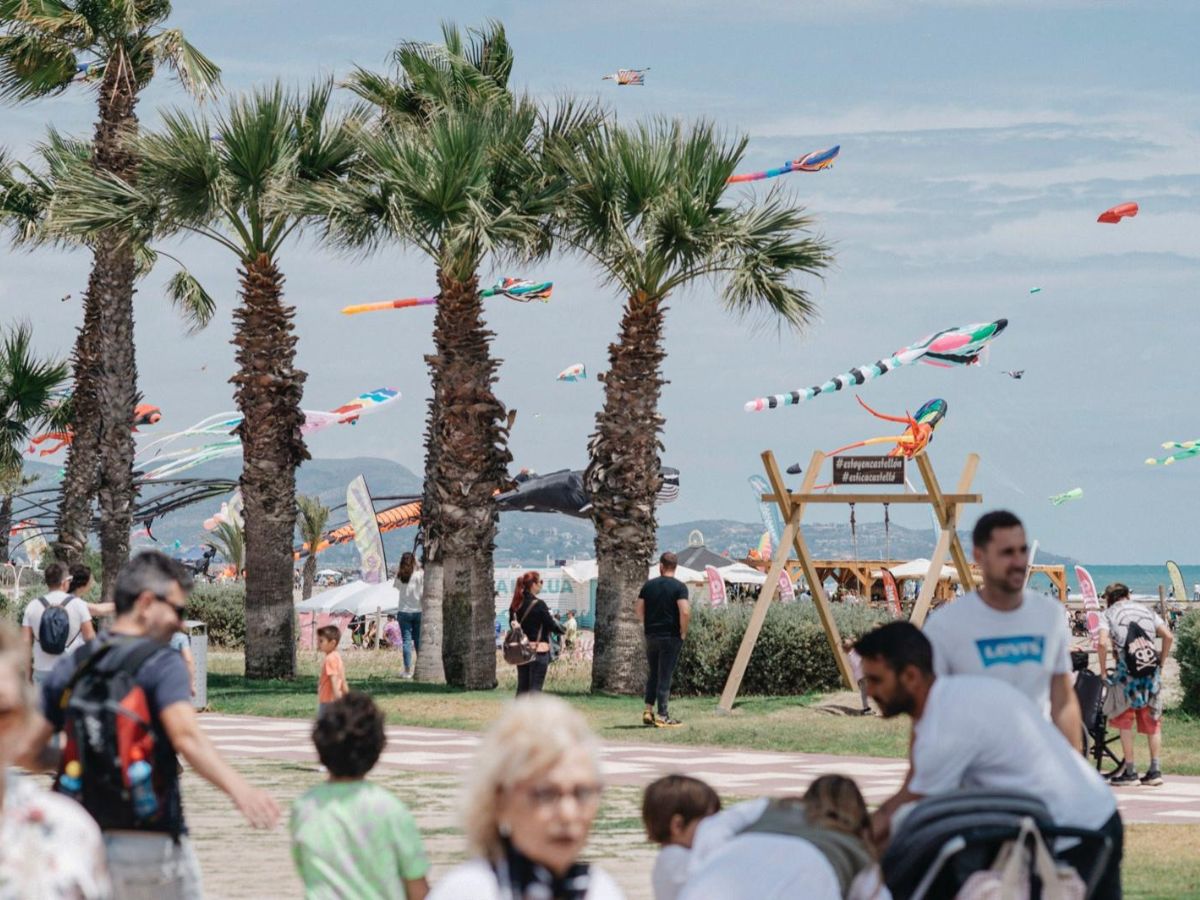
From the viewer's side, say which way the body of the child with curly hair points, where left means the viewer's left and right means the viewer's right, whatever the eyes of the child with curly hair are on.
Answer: facing away from the viewer

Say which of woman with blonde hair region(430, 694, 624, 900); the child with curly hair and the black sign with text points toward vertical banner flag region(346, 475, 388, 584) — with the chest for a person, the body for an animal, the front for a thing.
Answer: the child with curly hair

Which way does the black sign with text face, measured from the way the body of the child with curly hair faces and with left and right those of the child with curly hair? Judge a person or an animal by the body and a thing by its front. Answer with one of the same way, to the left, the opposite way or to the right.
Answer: the opposite way

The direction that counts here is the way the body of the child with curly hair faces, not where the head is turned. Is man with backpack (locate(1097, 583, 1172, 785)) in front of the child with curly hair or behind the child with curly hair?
in front

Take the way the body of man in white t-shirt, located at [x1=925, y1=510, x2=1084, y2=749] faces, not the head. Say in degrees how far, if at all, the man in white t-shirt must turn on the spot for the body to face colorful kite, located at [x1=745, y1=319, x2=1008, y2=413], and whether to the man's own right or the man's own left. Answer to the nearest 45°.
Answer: approximately 135° to the man's own left

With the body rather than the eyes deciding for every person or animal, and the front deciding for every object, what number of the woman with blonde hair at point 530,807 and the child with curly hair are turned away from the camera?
1

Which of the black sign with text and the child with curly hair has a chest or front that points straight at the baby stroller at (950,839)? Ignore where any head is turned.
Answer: the black sign with text

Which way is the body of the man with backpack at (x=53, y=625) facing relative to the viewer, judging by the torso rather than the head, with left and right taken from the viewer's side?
facing away from the viewer

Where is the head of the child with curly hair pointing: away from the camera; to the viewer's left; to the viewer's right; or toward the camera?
away from the camera

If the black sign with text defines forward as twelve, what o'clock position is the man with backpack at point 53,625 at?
The man with backpack is roughly at 1 o'clock from the black sign with text.

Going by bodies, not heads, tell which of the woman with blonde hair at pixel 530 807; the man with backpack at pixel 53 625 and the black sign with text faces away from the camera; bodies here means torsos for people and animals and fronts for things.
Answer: the man with backpack

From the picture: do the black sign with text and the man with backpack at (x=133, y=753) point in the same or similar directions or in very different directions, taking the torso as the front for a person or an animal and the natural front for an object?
very different directions
